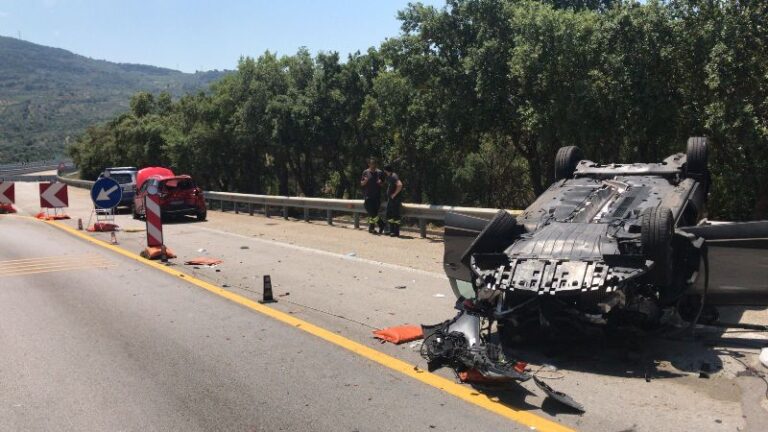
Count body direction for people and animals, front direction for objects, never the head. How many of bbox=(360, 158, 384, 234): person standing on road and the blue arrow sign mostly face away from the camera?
0

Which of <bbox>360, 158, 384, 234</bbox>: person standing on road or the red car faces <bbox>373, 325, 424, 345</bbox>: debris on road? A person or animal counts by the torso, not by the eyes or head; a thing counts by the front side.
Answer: the person standing on road

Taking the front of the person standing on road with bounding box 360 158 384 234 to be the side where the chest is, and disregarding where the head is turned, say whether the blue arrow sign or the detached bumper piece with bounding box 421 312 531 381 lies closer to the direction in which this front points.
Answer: the detached bumper piece

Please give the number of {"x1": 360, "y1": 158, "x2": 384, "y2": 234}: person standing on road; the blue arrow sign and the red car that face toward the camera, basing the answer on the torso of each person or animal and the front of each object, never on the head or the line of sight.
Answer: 2

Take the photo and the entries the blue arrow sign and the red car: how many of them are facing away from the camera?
1

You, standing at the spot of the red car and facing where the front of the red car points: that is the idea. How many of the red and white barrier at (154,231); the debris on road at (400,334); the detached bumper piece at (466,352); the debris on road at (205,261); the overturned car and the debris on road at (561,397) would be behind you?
6

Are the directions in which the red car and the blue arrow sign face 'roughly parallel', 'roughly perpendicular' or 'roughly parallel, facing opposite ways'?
roughly parallel, facing opposite ways

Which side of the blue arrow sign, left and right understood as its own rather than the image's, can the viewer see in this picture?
front

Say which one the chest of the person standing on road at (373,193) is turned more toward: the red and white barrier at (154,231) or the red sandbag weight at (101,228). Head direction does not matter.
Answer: the red and white barrier

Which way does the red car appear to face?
away from the camera

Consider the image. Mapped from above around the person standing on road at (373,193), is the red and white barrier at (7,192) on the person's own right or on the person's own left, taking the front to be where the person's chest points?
on the person's own right

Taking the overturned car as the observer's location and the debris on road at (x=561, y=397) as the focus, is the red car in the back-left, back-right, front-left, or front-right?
back-right

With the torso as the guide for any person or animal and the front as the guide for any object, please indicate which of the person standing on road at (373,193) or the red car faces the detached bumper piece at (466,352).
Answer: the person standing on road

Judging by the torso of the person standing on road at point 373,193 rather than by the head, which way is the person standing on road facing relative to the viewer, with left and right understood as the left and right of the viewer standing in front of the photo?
facing the viewer

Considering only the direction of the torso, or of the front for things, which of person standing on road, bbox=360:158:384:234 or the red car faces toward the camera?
the person standing on road

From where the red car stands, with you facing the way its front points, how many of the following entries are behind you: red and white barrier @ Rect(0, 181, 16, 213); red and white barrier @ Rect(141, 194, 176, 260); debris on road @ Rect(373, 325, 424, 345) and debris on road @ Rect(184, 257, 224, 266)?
3

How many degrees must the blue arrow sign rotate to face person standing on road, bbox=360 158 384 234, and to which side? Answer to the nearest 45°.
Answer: approximately 45° to its left
